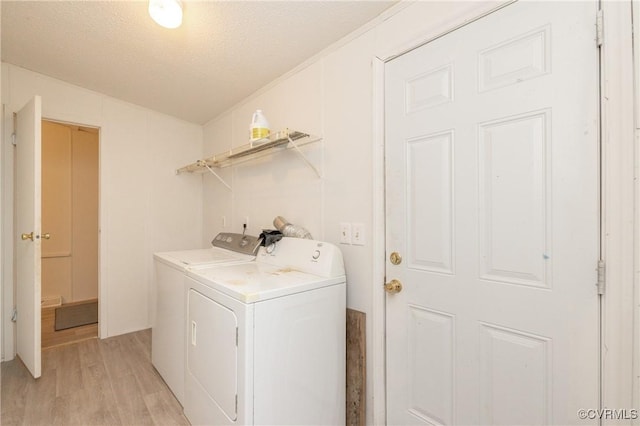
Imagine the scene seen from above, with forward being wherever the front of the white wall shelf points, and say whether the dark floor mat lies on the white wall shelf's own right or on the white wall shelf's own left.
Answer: on the white wall shelf's own right

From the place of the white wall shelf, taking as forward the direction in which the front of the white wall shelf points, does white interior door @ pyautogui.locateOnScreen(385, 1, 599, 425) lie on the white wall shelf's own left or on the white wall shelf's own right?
on the white wall shelf's own left

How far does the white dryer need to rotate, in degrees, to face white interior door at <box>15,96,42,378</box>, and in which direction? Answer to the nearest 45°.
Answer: approximately 90° to its right

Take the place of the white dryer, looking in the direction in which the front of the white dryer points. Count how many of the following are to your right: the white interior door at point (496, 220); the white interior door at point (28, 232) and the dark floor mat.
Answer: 2

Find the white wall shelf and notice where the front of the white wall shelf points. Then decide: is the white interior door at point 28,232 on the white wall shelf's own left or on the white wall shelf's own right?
on the white wall shelf's own right

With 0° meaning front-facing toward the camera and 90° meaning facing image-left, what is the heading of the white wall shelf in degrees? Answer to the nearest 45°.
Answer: approximately 45°

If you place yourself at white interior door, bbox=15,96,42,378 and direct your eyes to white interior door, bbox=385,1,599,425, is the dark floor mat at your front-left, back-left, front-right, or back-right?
back-left
